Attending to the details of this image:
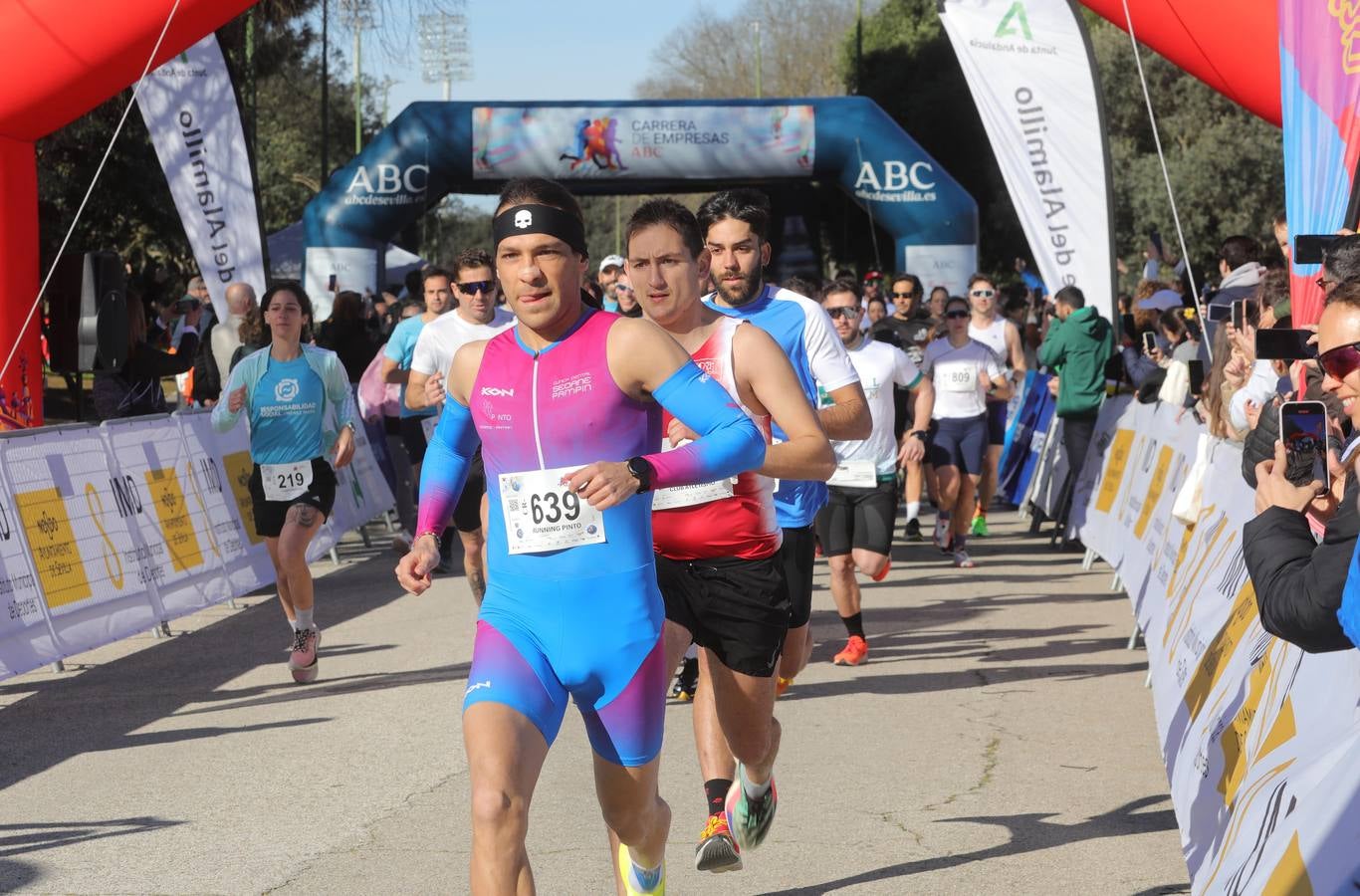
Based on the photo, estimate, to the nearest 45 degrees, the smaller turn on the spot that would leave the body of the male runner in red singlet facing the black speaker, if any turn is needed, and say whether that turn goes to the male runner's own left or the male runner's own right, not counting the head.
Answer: approximately 90° to the male runner's own right

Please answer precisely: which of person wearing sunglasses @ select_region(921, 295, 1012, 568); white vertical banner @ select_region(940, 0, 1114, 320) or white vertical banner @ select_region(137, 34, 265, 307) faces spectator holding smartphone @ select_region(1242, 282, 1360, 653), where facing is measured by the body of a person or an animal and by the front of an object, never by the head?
the person wearing sunglasses

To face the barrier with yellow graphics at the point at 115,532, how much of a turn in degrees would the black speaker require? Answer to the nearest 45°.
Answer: approximately 45° to its right
